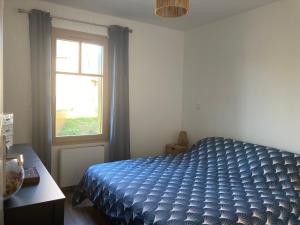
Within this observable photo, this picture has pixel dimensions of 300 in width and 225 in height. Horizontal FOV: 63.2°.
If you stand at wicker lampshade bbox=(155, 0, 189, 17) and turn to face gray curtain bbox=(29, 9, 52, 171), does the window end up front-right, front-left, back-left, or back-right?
front-right

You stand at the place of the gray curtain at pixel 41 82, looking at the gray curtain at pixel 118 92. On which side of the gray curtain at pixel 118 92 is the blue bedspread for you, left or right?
right

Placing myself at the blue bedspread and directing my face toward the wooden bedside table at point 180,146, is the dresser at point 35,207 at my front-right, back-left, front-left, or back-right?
back-left

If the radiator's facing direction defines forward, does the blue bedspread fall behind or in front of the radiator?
in front

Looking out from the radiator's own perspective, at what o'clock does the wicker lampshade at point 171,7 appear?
The wicker lampshade is roughly at 11 o'clock from the radiator.

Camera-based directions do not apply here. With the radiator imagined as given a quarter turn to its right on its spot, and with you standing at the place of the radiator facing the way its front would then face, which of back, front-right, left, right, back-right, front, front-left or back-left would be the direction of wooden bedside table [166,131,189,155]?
back

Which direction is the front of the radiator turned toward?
toward the camera

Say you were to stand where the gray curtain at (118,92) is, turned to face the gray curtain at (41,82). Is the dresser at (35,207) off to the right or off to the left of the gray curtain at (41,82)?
left
